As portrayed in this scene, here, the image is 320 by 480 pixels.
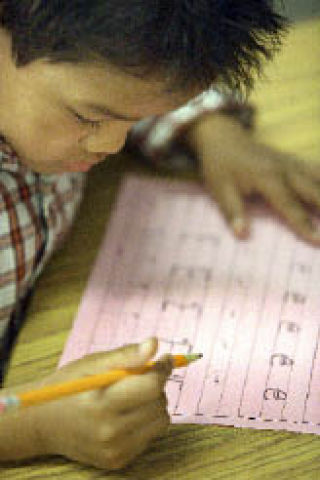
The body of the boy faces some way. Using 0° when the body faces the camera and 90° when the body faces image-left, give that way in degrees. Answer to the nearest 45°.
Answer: approximately 270°
